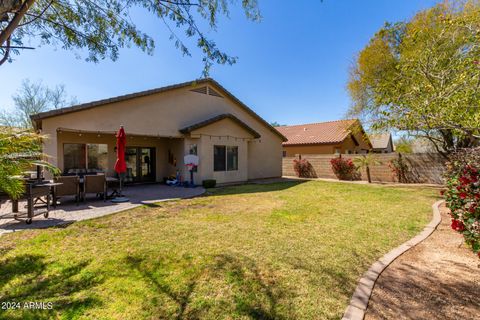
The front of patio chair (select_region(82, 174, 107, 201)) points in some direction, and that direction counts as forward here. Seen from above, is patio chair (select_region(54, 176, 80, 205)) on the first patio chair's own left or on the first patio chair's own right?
on the first patio chair's own left

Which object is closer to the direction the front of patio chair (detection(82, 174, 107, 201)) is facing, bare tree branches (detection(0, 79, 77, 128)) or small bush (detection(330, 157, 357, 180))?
the bare tree branches

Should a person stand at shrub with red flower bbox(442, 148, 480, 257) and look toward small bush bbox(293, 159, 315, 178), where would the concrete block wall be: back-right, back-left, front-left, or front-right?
front-right

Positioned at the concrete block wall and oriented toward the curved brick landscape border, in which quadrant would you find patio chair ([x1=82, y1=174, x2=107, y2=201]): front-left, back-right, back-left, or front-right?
front-right

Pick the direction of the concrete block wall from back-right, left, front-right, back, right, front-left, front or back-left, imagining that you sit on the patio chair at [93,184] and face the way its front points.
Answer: right

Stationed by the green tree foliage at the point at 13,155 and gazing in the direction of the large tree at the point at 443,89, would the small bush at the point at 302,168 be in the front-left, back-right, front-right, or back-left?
front-left

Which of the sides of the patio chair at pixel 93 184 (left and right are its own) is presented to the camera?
back

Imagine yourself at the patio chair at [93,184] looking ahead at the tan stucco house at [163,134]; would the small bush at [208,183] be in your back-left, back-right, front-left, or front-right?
front-right
